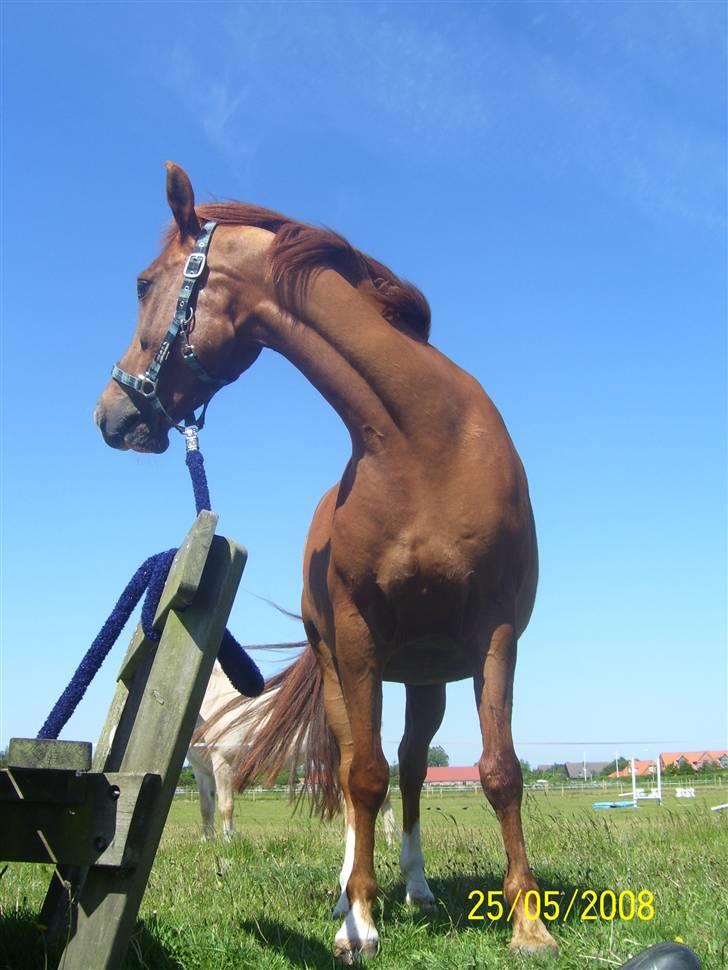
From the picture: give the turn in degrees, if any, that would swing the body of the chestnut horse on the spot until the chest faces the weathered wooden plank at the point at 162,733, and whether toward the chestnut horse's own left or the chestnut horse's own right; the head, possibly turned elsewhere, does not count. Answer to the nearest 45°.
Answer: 0° — it already faces it

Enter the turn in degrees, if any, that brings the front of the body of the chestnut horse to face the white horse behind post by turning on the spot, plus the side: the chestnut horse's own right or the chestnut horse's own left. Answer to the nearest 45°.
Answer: approximately 180°

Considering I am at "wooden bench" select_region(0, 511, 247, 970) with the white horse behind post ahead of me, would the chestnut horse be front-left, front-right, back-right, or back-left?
front-right

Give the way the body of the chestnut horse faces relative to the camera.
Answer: toward the camera
